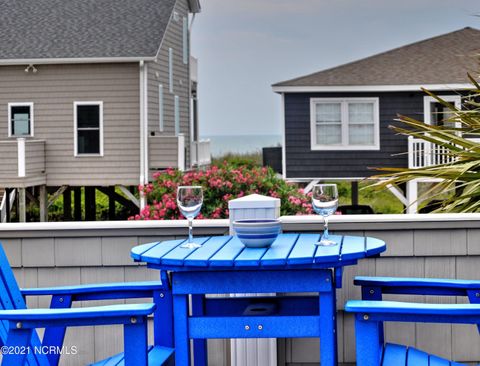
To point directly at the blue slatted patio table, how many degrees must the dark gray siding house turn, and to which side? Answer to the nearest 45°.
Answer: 0° — it already faces it

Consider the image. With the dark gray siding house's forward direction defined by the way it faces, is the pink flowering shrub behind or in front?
in front

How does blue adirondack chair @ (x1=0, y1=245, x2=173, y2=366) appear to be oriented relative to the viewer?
to the viewer's right

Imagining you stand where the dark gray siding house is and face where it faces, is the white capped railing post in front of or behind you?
in front

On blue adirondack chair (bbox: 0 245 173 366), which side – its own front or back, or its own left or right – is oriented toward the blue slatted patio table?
front

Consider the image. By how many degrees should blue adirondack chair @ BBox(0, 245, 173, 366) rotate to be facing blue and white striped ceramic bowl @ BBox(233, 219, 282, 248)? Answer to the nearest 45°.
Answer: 0° — it already faces it

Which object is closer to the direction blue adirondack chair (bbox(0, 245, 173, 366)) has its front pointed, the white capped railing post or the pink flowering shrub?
the white capped railing post
